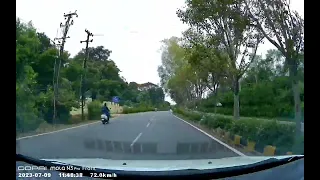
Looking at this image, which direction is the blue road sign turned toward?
toward the camera

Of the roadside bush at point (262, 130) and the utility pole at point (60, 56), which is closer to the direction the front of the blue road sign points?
the utility pole

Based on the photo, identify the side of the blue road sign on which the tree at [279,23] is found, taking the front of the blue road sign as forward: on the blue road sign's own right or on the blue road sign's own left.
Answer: on the blue road sign's own left
